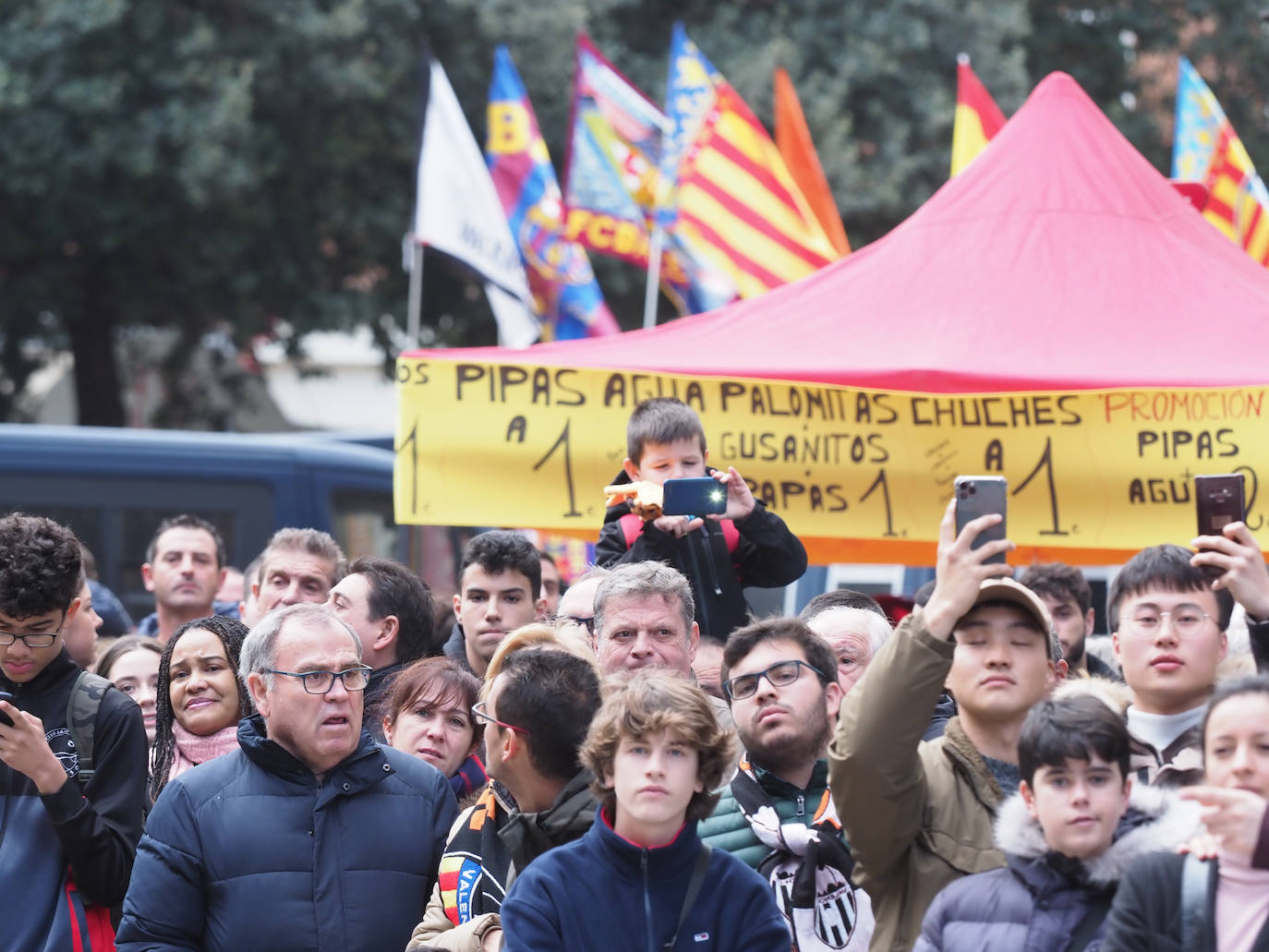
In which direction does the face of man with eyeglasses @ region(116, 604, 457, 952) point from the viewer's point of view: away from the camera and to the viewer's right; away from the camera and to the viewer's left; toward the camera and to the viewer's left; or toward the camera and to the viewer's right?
toward the camera and to the viewer's right

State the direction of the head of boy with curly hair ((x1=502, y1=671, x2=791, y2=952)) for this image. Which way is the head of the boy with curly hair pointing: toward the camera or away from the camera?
toward the camera

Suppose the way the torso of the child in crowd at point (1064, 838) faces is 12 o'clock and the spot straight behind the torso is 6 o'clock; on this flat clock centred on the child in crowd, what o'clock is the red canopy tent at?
The red canopy tent is roughly at 6 o'clock from the child in crowd.

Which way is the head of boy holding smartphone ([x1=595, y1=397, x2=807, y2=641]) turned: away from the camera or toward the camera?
toward the camera

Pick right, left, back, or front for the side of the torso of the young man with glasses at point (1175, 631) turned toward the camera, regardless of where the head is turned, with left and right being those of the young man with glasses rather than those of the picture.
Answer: front

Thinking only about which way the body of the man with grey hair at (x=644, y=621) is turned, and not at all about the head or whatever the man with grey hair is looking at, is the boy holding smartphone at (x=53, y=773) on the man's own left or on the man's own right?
on the man's own right

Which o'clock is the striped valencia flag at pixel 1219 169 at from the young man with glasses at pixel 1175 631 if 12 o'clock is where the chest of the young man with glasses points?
The striped valencia flag is roughly at 6 o'clock from the young man with glasses.

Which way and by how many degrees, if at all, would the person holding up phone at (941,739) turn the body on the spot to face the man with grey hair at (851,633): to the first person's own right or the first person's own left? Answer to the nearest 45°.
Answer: approximately 180°

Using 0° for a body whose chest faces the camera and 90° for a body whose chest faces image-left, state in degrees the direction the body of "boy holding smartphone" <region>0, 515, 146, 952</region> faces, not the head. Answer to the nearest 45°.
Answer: approximately 45°

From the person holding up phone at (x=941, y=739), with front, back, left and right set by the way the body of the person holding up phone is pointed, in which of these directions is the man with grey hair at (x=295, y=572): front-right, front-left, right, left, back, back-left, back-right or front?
back-right

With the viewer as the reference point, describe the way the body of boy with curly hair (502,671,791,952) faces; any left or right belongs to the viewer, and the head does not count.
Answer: facing the viewer

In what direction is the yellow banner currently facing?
toward the camera

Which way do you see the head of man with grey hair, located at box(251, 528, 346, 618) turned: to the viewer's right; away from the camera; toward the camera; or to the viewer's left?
toward the camera

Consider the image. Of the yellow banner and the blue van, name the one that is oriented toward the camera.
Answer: the yellow banner
